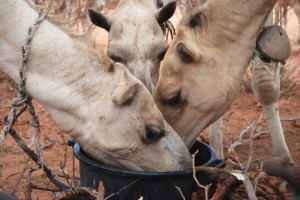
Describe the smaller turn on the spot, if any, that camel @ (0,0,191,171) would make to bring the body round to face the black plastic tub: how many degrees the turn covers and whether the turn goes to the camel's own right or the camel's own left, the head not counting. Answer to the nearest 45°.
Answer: approximately 45° to the camel's own right

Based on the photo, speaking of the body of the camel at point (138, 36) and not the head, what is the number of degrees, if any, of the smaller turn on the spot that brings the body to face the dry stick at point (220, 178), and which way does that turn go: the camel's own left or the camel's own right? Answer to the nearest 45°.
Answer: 0° — it already faces it

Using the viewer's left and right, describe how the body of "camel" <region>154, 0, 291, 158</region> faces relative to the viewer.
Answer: facing the viewer and to the left of the viewer

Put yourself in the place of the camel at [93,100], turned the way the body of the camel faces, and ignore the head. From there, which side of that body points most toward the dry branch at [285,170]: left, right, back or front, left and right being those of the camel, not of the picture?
front

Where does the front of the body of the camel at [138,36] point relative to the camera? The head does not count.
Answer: toward the camera

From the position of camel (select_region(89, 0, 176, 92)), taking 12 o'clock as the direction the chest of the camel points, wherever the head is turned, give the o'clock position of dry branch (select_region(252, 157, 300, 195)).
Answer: The dry branch is roughly at 11 o'clock from the camel.

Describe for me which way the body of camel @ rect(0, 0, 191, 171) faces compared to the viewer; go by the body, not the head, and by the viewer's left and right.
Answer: facing to the right of the viewer

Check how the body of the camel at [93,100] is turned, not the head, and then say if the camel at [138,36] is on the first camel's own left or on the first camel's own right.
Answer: on the first camel's own left

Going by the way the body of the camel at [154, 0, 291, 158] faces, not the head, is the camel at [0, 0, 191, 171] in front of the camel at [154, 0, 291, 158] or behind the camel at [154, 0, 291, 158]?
in front

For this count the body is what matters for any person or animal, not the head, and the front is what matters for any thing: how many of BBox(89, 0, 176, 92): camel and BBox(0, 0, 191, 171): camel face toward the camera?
1
